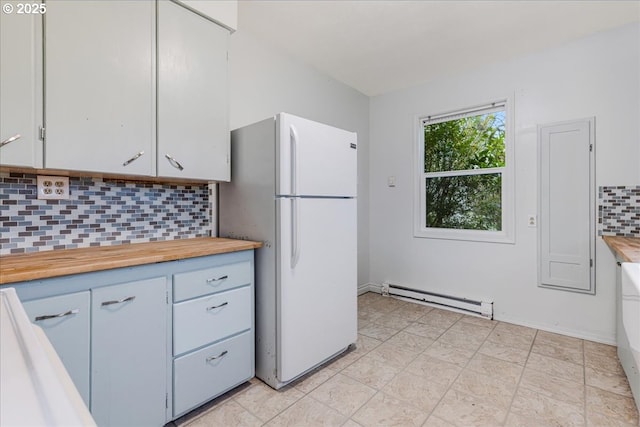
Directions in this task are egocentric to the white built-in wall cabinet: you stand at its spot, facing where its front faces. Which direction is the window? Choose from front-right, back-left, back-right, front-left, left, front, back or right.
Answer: front-right

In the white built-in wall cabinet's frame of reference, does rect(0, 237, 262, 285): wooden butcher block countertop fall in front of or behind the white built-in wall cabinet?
in front

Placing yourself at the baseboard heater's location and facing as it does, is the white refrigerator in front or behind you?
in front

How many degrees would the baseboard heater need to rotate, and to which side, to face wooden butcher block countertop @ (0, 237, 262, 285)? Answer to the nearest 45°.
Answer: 0° — it already faces it

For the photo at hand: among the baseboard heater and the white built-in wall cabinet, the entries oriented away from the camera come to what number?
0

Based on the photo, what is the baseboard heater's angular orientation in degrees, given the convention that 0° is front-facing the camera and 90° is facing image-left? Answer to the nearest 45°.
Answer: approximately 45°

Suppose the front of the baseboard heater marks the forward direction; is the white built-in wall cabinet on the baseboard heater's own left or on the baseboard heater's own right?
on the baseboard heater's own left

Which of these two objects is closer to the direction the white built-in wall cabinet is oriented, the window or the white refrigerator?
the white refrigerator

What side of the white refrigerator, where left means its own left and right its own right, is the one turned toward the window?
left
